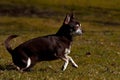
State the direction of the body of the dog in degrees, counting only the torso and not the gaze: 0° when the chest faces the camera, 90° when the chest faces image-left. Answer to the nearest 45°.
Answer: approximately 270°
